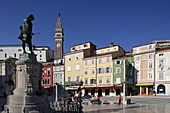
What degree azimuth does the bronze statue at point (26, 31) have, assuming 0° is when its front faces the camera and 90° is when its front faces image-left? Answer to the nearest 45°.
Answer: approximately 270°

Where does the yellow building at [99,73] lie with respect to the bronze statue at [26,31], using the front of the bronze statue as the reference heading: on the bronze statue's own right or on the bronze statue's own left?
on the bronze statue's own left
